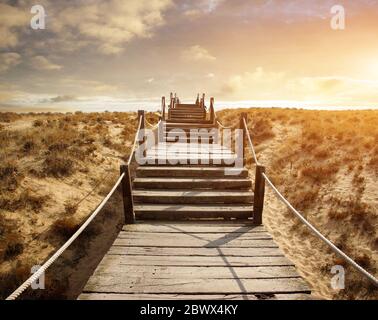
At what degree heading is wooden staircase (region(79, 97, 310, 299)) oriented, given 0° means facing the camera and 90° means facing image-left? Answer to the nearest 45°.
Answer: approximately 0°

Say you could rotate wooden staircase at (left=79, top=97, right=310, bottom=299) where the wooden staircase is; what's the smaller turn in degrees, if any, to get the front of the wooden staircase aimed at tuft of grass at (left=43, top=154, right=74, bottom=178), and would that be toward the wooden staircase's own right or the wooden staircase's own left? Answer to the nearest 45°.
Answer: approximately 135° to the wooden staircase's own right
